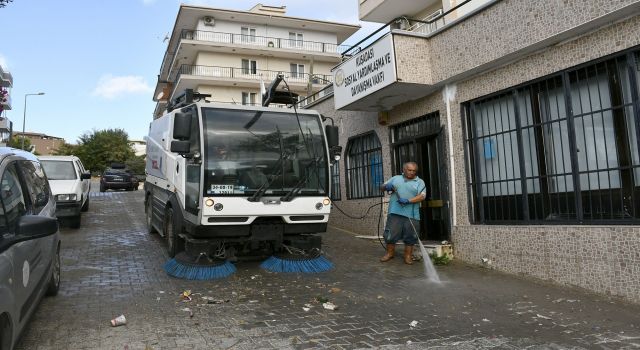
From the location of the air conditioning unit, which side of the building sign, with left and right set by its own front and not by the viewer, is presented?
right

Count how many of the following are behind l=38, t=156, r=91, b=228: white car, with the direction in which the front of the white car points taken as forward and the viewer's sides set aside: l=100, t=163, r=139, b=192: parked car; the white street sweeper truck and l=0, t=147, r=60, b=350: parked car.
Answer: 1

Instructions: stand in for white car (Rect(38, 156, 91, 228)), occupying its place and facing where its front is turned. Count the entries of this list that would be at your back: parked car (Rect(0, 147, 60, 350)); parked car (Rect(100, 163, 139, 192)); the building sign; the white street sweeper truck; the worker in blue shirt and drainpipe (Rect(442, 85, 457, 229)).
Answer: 1

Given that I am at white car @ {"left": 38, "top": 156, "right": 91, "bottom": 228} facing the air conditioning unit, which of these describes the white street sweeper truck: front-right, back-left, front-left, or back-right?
back-right

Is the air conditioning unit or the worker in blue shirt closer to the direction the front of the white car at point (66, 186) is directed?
the worker in blue shirt

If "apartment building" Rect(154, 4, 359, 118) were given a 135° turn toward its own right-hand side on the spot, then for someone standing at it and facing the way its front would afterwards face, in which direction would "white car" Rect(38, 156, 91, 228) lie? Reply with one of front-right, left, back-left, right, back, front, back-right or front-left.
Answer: back-left

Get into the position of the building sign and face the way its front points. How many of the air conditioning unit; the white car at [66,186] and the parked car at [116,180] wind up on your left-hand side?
0

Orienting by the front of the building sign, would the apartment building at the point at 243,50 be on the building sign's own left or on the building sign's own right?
on the building sign's own right

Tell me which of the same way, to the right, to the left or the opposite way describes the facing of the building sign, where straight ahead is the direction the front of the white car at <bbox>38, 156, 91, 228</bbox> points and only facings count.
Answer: to the right

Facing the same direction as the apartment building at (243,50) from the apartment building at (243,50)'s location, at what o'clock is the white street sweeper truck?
The white street sweeper truck is roughly at 12 o'clock from the apartment building.

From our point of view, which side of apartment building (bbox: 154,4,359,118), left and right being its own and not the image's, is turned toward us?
front

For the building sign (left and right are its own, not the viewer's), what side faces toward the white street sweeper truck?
front

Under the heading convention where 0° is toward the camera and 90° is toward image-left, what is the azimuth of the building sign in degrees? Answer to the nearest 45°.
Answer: approximately 45°

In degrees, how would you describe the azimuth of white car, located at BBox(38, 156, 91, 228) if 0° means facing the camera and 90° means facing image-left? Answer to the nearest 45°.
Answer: approximately 0°

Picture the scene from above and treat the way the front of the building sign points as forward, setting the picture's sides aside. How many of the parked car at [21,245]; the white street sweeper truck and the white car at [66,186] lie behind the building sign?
0

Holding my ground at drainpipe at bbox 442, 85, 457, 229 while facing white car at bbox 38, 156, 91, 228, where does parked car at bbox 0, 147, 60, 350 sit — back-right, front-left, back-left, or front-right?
front-left

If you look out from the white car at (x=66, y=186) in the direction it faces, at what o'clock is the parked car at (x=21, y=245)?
The parked car is roughly at 12 o'clock from the white car.
